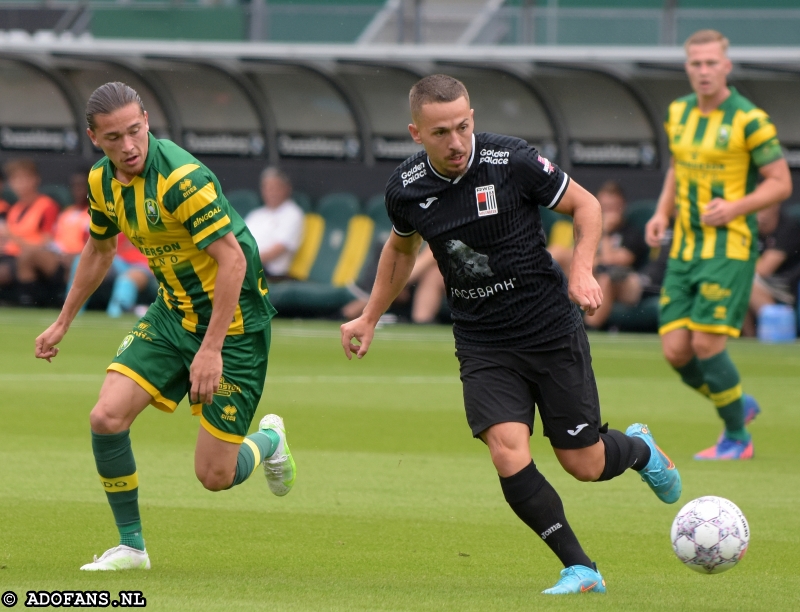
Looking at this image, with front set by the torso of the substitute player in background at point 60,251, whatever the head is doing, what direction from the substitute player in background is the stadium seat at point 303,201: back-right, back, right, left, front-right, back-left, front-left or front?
back-left

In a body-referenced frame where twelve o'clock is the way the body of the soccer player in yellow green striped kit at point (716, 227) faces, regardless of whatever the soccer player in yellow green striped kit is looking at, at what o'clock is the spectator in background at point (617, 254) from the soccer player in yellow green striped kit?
The spectator in background is roughly at 4 o'clock from the soccer player in yellow green striped kit.

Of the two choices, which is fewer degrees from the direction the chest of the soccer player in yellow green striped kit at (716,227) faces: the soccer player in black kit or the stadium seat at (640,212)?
the soccer player in black kit

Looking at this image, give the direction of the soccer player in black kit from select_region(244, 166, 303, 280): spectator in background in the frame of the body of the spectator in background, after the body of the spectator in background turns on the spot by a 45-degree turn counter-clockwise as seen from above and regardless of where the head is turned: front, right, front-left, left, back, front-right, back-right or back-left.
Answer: front-right

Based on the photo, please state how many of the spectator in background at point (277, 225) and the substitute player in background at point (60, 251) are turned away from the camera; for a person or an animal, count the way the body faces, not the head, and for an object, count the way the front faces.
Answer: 0

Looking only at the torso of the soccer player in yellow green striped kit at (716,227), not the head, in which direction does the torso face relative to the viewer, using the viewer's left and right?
facing the viewer and to the left of the viewer

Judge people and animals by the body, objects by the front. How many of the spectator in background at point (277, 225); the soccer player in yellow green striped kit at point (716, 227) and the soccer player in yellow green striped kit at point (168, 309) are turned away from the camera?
0

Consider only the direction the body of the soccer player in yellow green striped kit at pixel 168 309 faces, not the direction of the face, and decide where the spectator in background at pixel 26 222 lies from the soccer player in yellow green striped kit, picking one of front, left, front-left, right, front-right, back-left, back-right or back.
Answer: back-right

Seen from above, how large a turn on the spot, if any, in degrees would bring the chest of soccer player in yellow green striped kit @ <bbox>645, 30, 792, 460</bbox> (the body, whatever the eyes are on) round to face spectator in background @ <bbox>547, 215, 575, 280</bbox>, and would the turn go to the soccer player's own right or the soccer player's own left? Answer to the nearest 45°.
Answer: approximately 135° to the soccer player's own right

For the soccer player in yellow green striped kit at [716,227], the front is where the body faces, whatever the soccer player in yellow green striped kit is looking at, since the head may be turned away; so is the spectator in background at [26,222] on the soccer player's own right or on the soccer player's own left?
on the soccer player's own right

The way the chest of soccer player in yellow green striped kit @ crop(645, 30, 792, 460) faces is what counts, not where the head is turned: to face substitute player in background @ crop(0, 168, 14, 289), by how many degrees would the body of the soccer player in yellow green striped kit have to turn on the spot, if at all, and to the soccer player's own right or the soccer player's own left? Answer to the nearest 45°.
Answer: approximately 90° to the soccer player's own right

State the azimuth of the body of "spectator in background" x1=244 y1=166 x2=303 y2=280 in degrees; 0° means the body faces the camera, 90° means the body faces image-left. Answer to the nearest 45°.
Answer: approximately 0°
